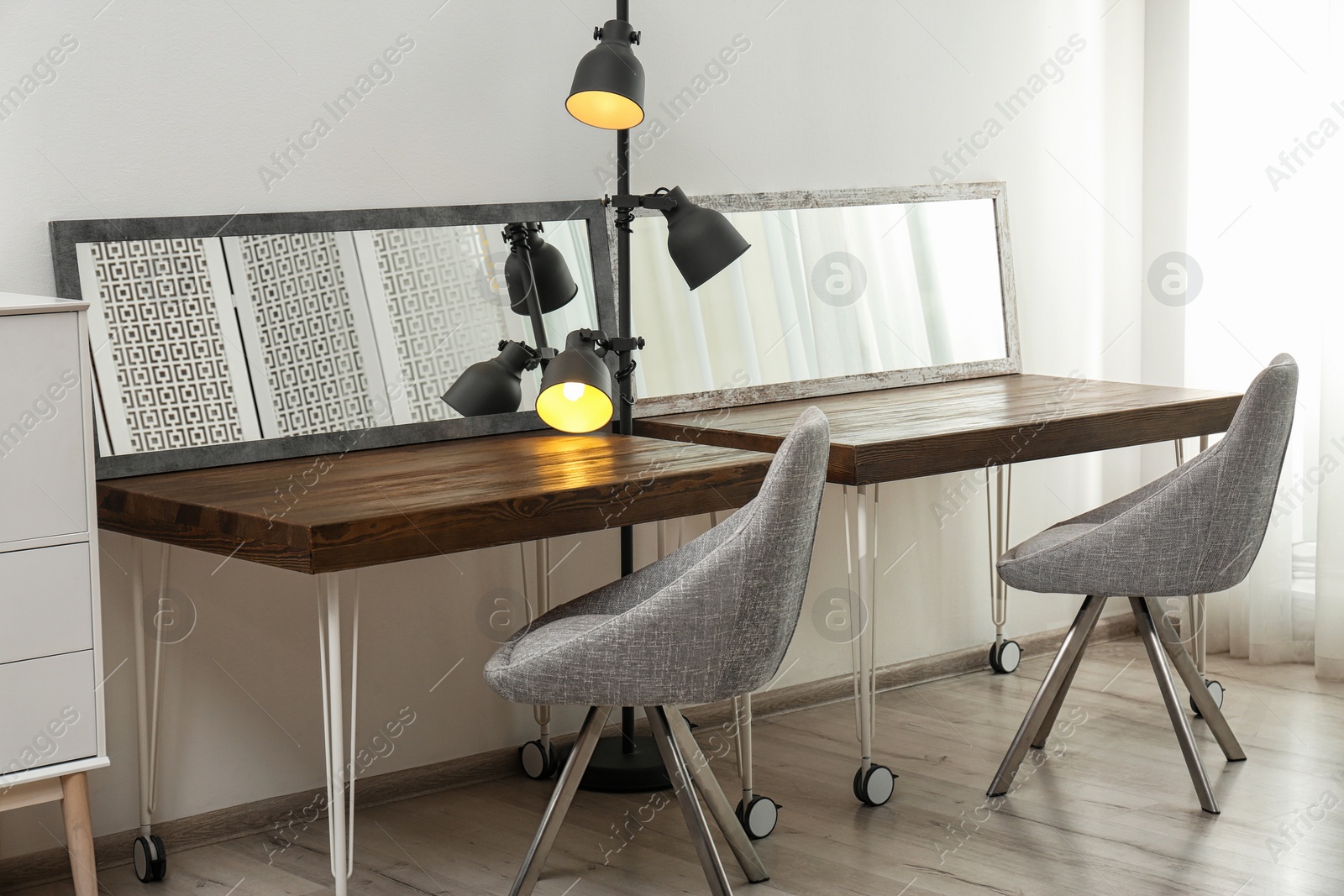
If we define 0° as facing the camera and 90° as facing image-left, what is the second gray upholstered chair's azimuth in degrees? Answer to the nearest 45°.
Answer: approximately 90°

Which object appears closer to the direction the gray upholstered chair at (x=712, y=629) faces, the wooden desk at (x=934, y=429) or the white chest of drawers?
the white chest of drawers

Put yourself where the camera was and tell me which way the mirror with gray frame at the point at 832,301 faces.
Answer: facing the viewer and to the right of the viewer

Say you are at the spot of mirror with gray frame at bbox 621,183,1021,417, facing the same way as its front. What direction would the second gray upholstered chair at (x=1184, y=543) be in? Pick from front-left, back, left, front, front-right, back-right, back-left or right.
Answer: front

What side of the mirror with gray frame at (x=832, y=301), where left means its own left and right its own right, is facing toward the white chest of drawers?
right

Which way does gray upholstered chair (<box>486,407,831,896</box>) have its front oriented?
to the viewer's left

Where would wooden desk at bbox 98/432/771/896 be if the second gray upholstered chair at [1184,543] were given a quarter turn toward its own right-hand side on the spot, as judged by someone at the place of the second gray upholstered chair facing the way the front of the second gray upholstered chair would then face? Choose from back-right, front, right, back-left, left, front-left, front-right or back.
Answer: back-left

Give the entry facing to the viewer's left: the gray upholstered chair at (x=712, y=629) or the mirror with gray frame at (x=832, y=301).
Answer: the gray upholstered chair

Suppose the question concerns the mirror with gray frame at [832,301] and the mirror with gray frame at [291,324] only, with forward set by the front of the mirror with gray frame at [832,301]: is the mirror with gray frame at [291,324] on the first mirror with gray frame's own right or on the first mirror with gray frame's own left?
on the first mirror with gray frame's own right

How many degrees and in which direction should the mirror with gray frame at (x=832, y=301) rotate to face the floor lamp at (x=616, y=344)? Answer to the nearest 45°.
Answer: approximately 90° to its right

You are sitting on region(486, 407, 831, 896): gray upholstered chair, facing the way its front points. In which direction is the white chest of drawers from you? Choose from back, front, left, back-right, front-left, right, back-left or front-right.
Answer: front
